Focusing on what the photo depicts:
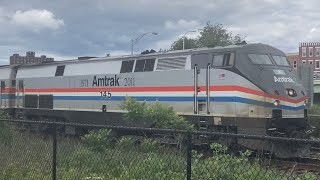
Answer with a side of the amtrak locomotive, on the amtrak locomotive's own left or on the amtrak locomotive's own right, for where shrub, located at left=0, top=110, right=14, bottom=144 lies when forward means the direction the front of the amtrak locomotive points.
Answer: on the amtrak locomotive's own right

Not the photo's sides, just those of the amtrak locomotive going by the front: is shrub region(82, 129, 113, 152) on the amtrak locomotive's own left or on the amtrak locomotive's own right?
on the amtrak locomotive's own right

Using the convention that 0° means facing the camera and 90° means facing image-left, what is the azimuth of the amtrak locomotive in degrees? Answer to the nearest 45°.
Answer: approximately 315°

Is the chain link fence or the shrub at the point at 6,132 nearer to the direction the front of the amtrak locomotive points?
the chain link fence

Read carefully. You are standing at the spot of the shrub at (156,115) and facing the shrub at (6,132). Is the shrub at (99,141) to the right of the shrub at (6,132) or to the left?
left
